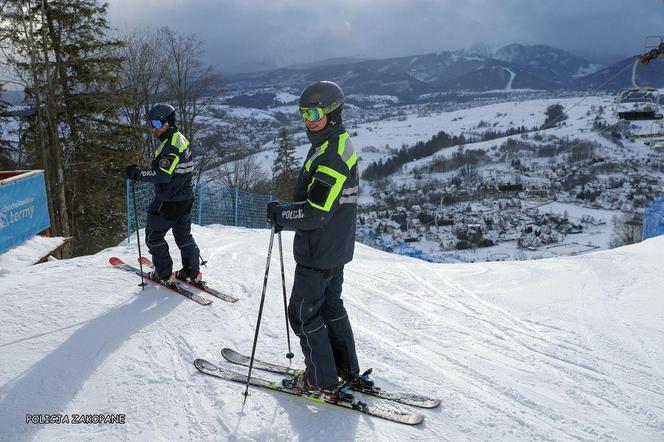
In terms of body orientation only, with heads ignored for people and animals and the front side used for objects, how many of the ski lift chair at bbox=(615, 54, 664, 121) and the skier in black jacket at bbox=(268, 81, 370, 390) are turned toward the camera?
1

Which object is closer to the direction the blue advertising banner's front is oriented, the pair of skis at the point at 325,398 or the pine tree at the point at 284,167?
the pair of skis

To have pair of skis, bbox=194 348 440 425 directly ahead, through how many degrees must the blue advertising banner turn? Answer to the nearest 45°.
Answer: approximately 45° to its right

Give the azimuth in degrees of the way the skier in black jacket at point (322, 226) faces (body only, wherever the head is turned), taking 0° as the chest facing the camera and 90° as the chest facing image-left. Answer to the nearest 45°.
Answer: approximately 90°

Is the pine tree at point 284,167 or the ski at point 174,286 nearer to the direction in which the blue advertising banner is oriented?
the ski

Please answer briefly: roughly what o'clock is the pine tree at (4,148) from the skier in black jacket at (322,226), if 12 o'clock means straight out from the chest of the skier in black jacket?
The pine tree is roughly at 2 o'clock from the skier in black jacket.

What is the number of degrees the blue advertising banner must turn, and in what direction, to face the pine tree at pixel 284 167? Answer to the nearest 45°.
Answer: approximately 90° to its left

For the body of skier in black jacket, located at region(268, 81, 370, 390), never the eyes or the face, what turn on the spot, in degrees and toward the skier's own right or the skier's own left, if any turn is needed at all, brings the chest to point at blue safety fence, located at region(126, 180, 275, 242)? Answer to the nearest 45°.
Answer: approximately 90° to the skier's own right

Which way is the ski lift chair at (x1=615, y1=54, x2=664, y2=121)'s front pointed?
toward the camera

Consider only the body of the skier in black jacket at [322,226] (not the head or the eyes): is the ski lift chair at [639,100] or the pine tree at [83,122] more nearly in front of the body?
the pine tree

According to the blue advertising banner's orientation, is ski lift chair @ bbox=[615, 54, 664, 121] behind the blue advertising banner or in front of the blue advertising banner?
in front
